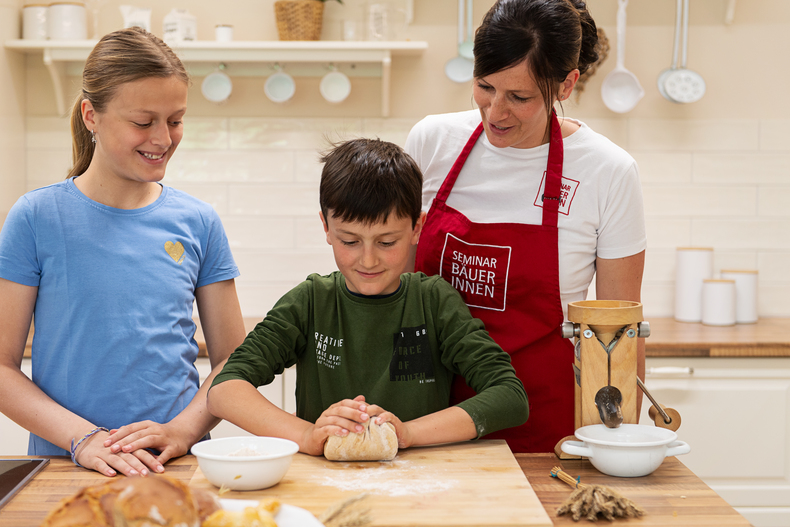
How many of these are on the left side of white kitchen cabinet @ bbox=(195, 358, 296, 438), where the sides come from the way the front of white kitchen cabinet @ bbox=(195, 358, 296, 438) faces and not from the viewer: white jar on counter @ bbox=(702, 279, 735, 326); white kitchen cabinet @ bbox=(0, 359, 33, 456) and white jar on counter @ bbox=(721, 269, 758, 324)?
2

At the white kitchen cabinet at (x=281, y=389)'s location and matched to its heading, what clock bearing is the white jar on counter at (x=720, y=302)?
The white jar on counter is roughly at 9 o'clock from the white kitchen cabinet.

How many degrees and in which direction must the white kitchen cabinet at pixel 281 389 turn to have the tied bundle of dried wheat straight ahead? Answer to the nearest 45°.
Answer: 0° — it already faces it

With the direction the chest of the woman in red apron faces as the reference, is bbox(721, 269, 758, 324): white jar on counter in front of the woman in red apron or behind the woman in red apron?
behind

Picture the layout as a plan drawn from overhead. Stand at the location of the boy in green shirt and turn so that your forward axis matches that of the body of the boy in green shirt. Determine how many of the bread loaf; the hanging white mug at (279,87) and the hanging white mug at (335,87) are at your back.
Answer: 2
